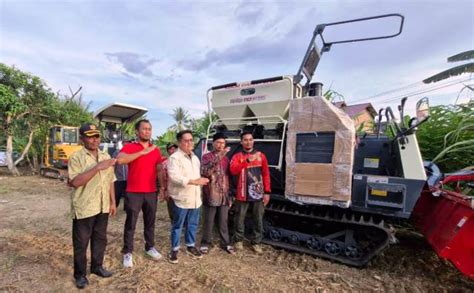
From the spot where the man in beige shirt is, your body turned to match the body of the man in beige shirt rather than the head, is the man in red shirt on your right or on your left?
on your right

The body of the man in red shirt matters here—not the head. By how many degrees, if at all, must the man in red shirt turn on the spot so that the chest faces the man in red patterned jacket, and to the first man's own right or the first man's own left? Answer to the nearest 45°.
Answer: approximately 45° to the first man's own left

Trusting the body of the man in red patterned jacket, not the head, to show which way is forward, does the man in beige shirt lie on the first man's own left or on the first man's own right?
on the first man's own right

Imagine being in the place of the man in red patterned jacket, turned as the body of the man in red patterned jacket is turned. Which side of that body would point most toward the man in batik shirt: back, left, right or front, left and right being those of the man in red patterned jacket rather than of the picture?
right

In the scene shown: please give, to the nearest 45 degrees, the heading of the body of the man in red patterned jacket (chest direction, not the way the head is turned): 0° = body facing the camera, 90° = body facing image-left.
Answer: approximately 0°
